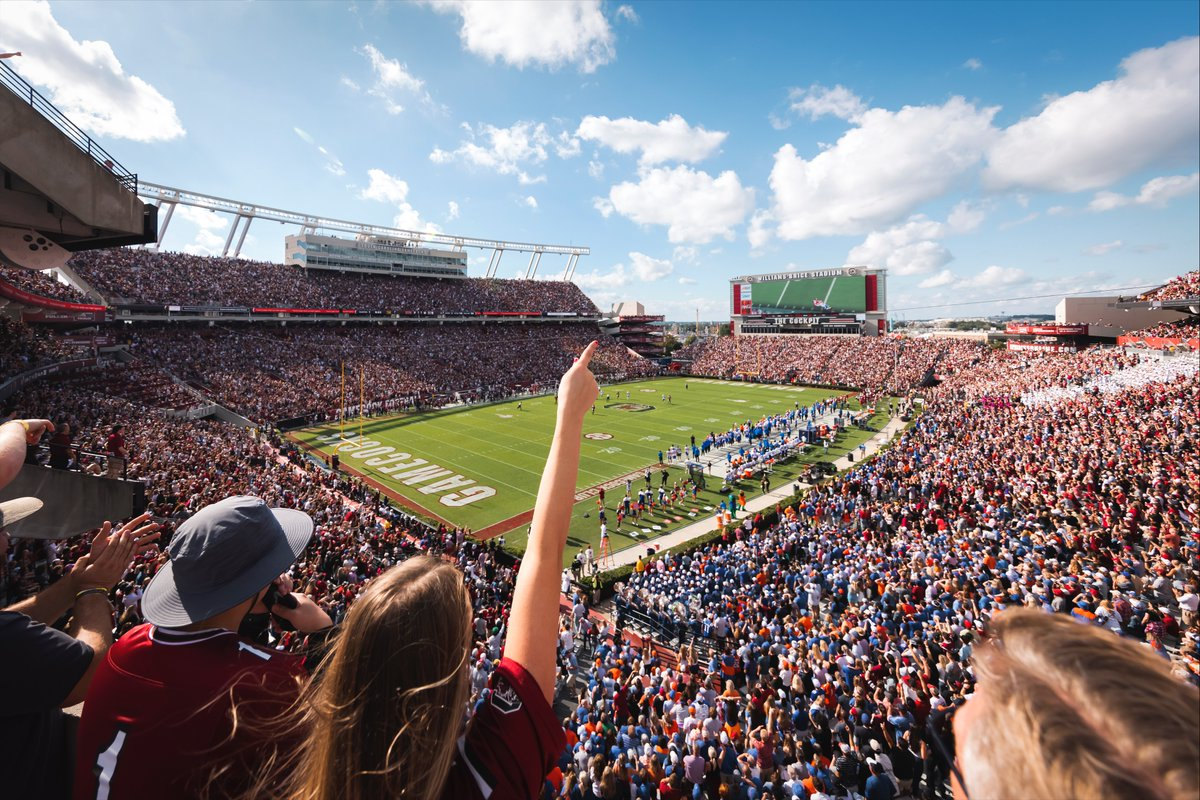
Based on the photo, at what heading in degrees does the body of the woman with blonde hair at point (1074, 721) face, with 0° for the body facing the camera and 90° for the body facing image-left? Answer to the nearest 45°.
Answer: approximately 135°

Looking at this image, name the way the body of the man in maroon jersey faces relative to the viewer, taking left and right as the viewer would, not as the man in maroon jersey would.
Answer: facing away from the viewer and to the right of the viewer

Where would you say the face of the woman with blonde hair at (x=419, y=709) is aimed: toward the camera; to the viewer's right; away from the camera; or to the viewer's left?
away from the camera

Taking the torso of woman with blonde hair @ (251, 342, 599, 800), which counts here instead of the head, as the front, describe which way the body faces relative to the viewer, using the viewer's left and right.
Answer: facing away from the viewer
